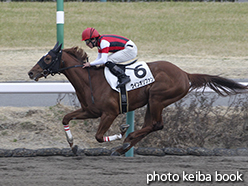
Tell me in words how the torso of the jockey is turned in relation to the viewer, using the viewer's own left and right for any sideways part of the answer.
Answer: facing to the left of the viewer

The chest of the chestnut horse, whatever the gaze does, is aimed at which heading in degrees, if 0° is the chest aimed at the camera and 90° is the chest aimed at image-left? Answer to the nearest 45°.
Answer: approximately 90°
